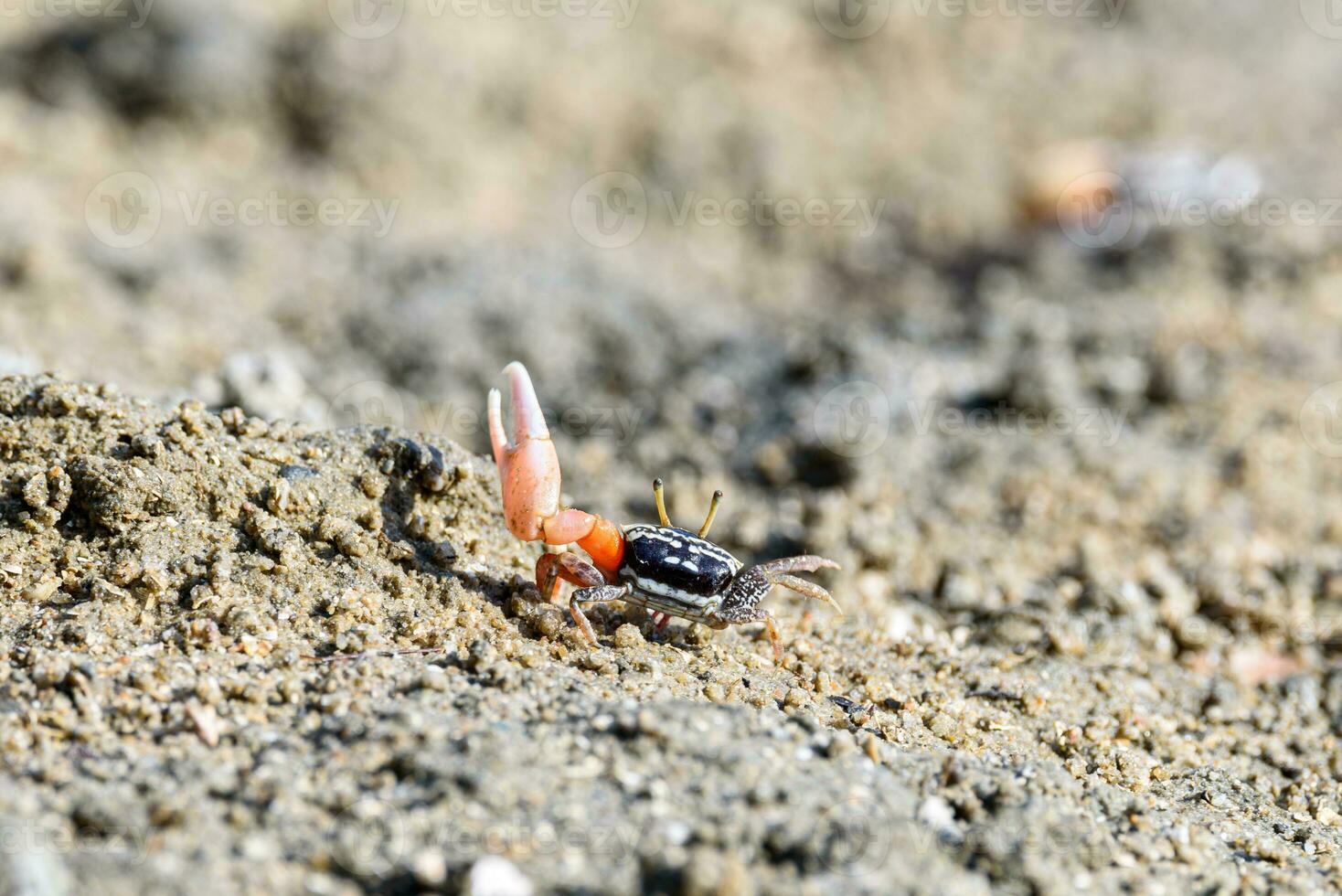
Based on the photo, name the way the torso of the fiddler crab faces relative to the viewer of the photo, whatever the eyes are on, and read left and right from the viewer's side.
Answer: facing away from the viewer
